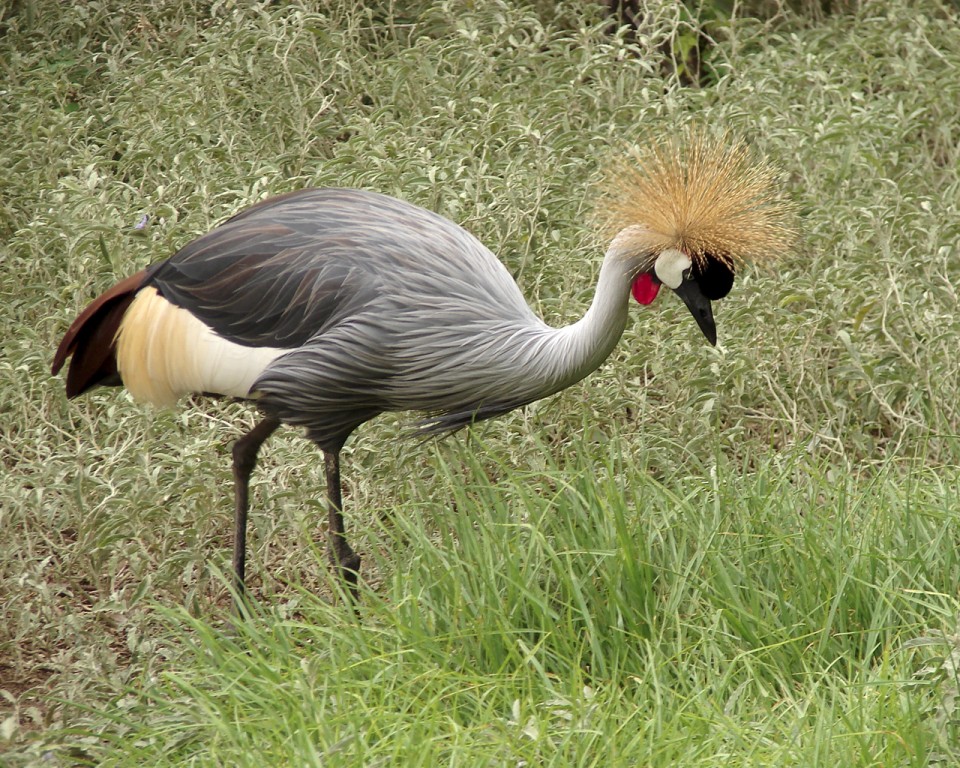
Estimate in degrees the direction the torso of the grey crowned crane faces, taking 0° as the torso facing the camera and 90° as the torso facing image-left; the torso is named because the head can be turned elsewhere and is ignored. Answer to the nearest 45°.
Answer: approximately 270°
